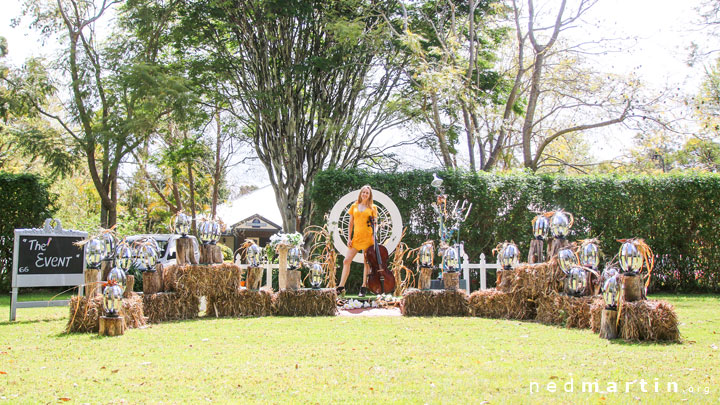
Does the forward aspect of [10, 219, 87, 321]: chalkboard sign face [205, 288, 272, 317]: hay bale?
no

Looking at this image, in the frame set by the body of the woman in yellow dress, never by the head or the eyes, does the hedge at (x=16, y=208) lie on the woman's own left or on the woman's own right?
on the woman's own right

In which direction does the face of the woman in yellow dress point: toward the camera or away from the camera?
toward the camera

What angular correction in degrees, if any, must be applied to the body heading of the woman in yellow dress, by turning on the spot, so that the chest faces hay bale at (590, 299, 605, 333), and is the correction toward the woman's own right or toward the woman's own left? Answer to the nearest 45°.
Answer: approximately 45° to the woman's own left

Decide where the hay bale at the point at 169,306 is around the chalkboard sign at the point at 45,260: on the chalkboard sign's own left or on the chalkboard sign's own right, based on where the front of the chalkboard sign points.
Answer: on the chalkboard sign's own left

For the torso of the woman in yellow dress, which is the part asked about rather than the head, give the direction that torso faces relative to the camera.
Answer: toward the camera

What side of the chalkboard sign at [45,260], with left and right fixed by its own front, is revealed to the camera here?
front

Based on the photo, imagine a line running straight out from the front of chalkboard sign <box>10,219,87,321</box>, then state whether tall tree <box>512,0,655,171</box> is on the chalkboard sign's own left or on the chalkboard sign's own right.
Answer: on the chalkboard sign's own left

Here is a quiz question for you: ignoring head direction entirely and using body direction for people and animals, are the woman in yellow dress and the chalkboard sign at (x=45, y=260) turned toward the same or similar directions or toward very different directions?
same or similar directions

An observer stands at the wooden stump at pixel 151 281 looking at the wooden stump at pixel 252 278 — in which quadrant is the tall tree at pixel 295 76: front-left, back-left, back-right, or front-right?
front-left

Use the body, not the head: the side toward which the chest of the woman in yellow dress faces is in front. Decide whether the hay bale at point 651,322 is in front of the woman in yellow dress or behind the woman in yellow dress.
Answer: in front

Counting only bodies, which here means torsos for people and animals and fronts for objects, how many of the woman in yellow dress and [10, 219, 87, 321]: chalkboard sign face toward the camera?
2

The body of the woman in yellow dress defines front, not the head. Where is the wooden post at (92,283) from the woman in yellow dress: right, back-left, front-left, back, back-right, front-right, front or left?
front-right

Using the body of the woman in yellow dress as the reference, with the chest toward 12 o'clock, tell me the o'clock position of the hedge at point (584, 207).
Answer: The hedge is roughly at 8 o'clock from the woman in yellow dress.

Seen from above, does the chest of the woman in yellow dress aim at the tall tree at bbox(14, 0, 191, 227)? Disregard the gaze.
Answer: no

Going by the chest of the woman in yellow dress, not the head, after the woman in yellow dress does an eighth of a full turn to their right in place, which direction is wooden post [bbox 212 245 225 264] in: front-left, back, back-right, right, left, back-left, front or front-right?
front

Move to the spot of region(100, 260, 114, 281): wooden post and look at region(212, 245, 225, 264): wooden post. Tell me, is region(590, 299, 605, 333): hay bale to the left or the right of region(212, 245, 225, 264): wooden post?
right
